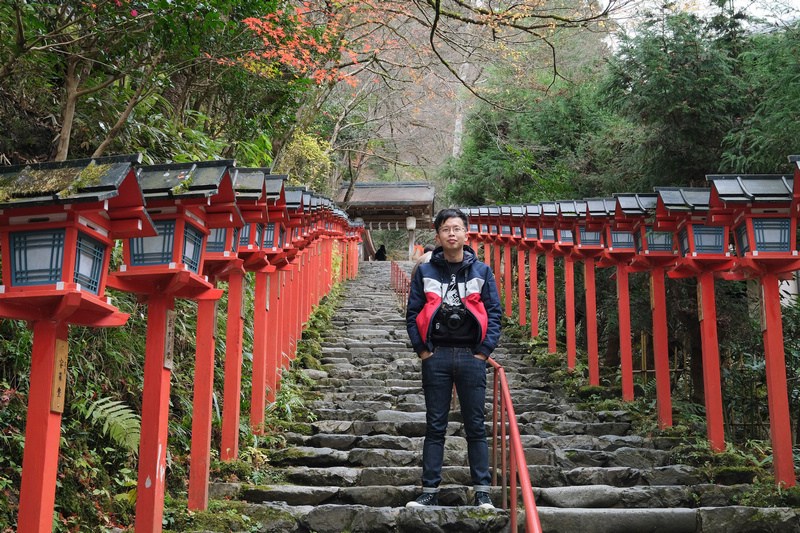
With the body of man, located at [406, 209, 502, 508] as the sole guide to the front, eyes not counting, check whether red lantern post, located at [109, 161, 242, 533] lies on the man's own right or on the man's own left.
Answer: on the man's own right

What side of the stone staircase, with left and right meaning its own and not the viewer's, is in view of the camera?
front

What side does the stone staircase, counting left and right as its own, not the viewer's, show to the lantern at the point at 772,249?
left

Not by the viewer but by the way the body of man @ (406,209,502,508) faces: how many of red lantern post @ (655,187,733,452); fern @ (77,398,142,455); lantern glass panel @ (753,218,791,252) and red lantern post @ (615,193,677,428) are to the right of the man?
1

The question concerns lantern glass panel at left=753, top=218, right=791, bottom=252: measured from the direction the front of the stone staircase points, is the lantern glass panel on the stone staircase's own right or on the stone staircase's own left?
on the stone staircase's own left

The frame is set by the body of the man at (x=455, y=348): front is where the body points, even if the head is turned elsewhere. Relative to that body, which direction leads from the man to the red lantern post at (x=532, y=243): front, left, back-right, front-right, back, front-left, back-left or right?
back

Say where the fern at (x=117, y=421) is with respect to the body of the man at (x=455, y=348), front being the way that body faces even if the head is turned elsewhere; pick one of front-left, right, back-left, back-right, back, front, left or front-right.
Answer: right

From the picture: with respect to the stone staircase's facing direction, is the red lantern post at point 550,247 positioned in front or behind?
behind

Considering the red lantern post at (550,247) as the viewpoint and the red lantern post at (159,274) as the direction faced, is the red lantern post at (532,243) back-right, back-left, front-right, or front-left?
back-right

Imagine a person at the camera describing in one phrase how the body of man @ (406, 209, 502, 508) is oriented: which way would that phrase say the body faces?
toward the camera
